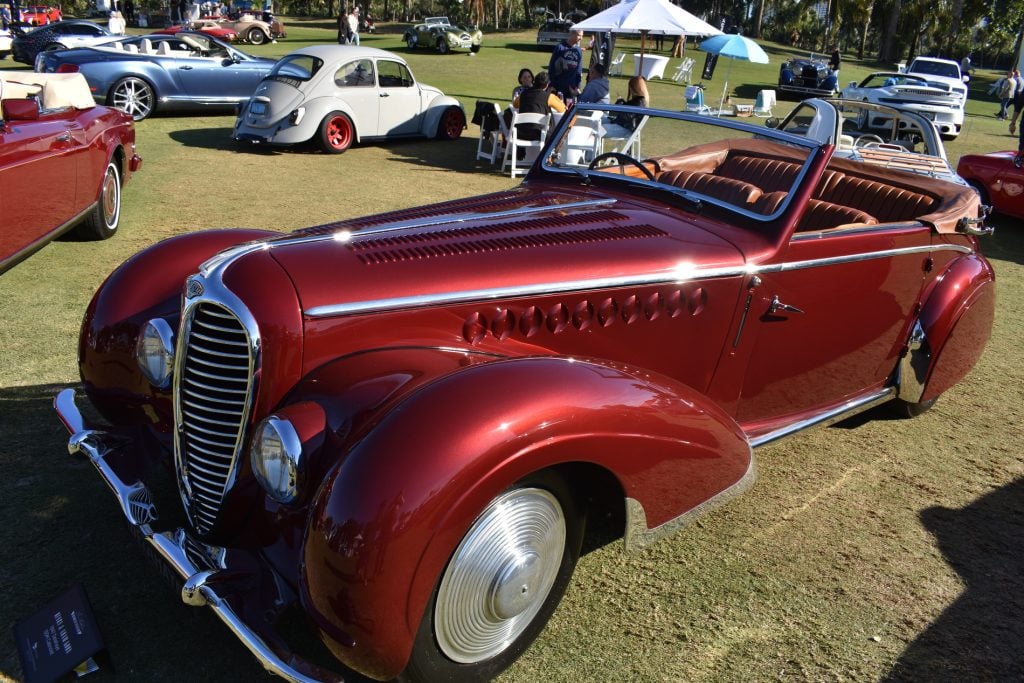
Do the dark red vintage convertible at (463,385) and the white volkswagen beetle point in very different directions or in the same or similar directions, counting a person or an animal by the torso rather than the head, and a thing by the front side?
very different directions

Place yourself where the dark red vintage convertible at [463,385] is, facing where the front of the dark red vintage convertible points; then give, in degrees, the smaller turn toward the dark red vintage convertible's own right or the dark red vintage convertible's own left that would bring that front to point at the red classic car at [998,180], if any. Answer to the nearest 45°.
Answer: approximately 180°

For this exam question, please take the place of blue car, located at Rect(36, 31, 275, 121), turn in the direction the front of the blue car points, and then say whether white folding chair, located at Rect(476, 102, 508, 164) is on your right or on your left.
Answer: on your right

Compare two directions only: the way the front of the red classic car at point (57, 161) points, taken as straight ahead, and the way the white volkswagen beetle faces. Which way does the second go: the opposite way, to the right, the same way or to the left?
the opposite way

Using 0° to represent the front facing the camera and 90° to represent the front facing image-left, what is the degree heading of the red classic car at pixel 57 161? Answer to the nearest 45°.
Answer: approximately 45°

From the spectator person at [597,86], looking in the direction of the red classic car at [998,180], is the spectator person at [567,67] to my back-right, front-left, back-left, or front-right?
back-left

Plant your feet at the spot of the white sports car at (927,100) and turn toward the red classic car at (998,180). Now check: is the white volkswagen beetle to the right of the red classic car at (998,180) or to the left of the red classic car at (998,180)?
right

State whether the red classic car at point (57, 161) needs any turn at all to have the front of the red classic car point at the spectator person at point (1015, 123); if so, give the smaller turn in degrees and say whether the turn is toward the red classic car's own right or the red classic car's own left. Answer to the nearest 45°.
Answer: approximately 135° to the red classic car's own left

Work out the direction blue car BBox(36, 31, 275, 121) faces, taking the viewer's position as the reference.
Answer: facing away from the viewer and to the right of the viewer

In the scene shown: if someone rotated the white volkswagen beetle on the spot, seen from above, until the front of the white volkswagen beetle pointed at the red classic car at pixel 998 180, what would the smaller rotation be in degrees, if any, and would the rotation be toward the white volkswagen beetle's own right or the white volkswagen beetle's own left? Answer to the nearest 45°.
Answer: approximately 90° to the white volkswagen beetle's own right
